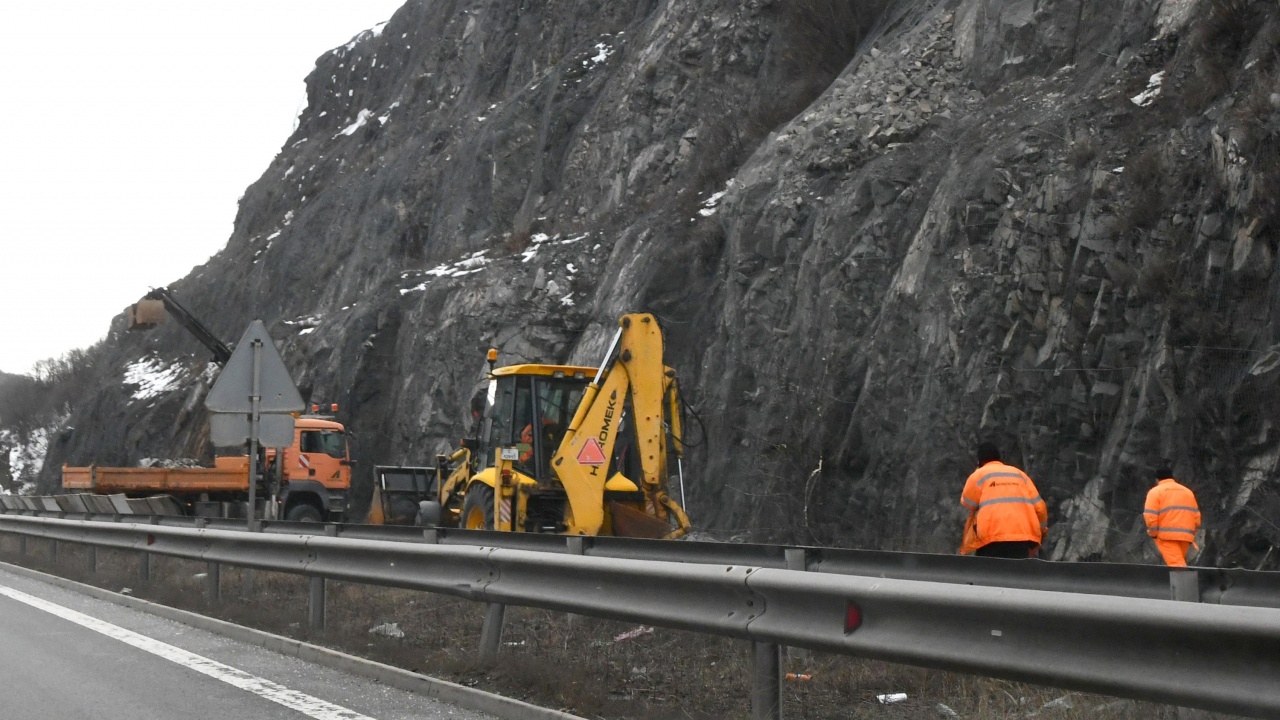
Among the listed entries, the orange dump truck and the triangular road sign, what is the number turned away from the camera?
1

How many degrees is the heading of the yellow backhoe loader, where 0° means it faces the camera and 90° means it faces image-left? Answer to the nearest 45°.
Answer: approximately 135°

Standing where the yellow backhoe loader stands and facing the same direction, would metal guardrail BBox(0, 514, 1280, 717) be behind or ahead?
behind

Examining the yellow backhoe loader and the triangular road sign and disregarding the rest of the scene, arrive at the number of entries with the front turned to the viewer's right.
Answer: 0

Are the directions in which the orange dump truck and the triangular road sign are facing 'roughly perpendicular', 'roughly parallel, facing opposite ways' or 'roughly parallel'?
roughly perpendicular

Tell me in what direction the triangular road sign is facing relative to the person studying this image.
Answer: facing away from the viewer

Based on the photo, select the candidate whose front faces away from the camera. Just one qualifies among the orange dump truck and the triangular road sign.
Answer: the triangular road sign

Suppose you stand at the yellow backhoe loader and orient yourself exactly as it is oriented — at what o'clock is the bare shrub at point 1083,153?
The bare shrub is roughly at 4 o'clock from the yellow backhoe loader.

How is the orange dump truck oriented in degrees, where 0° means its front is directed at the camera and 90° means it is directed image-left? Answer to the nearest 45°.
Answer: approximately 270°

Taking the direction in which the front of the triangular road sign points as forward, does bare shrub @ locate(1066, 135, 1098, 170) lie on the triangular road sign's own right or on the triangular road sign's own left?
on the triangular road sign's own right

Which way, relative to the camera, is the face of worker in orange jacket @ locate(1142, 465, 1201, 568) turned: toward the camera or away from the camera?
away from the camera

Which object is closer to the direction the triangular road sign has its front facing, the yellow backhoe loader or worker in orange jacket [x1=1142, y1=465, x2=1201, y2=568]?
the yellow backhoe loader

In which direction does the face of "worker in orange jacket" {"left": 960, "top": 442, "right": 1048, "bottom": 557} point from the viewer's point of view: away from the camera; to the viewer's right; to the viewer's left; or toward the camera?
away from the camera

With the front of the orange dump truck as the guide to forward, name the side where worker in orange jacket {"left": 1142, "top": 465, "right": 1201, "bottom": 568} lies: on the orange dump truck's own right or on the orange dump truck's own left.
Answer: on the orange dump truck's own right
